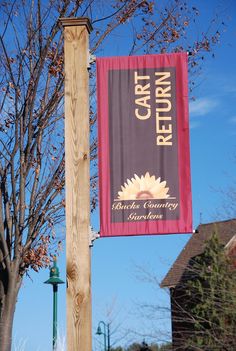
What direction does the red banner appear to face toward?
toward the camera

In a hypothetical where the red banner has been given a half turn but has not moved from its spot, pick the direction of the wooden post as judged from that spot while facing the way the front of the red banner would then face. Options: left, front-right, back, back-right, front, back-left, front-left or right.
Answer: left
